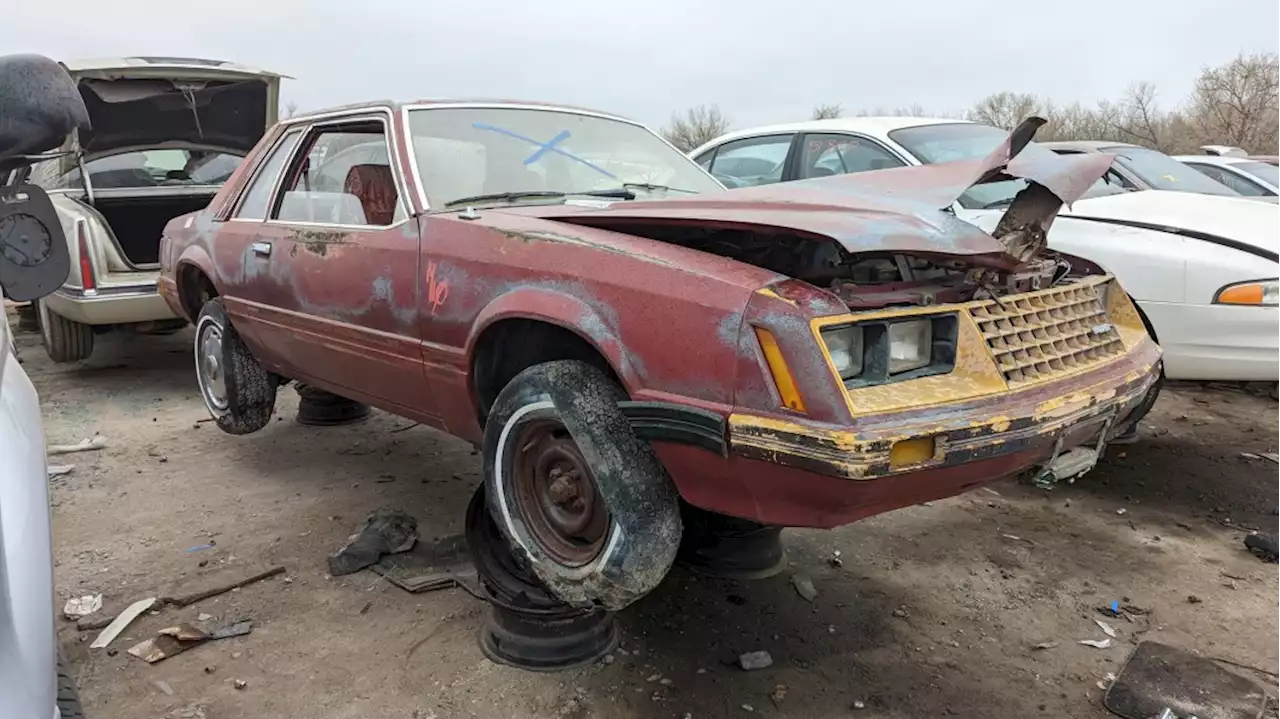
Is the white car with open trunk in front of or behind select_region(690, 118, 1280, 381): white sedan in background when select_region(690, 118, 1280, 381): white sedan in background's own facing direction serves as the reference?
behind

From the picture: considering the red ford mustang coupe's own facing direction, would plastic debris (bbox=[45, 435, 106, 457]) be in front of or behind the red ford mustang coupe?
behind

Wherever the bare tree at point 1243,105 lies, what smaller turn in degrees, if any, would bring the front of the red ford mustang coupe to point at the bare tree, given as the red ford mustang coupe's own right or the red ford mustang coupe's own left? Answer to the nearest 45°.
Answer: approximately 90° to the red ford mustang coupe's own left

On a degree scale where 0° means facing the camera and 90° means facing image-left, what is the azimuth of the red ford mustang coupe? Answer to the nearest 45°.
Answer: approximately 315°

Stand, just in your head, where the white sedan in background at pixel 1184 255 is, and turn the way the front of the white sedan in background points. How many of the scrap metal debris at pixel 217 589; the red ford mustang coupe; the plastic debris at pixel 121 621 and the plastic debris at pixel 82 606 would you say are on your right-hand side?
4

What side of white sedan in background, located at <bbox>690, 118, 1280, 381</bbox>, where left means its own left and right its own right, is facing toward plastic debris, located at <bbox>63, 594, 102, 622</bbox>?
right

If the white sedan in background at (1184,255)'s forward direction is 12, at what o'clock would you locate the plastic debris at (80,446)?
The plastic debris is roughly at 4 o'clock from the white sedan in background.

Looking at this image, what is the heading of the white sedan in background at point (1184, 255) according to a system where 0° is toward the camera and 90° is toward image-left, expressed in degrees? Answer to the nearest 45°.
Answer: approximately 315°
